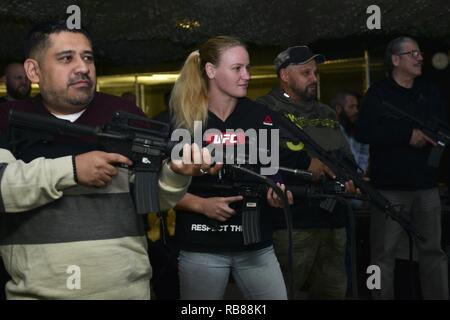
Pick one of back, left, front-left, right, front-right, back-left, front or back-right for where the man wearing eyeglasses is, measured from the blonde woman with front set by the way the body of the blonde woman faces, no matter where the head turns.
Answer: left

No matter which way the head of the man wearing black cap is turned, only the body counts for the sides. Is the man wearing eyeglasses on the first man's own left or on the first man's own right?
on the first man's own left

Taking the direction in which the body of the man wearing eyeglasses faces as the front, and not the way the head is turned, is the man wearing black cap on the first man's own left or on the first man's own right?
on the first man's own right

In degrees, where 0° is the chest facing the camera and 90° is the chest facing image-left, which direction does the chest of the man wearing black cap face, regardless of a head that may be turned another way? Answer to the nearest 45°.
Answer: approximately 315°

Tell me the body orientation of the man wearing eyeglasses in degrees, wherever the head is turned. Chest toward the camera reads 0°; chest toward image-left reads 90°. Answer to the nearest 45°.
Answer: approximately 315°

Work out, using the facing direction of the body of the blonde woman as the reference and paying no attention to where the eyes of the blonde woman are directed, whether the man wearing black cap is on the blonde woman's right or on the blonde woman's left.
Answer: on the blonde woman's left

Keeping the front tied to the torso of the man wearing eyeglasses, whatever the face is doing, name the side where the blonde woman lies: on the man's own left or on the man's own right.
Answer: on the man's own right
